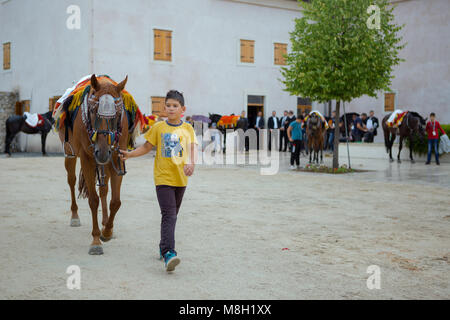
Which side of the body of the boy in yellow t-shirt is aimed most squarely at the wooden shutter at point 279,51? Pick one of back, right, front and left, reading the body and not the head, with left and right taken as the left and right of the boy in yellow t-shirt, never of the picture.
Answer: back

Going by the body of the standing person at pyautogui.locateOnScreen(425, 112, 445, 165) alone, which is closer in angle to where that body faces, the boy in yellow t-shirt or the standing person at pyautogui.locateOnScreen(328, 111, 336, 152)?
the boy in yellow t-shirt

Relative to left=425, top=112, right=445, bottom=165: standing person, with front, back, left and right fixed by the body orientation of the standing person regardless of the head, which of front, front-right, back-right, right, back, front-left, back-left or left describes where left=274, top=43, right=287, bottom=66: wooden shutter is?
back-right

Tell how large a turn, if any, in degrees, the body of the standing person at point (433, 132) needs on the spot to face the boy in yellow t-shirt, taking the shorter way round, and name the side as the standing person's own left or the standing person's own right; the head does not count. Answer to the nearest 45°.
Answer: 0° — they already face them

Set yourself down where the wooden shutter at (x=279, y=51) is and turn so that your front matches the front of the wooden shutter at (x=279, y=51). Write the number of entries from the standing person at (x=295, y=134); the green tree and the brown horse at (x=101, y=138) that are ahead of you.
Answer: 3

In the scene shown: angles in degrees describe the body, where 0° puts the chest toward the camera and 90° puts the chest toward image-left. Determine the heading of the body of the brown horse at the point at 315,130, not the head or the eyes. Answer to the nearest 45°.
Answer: approximately 0°
